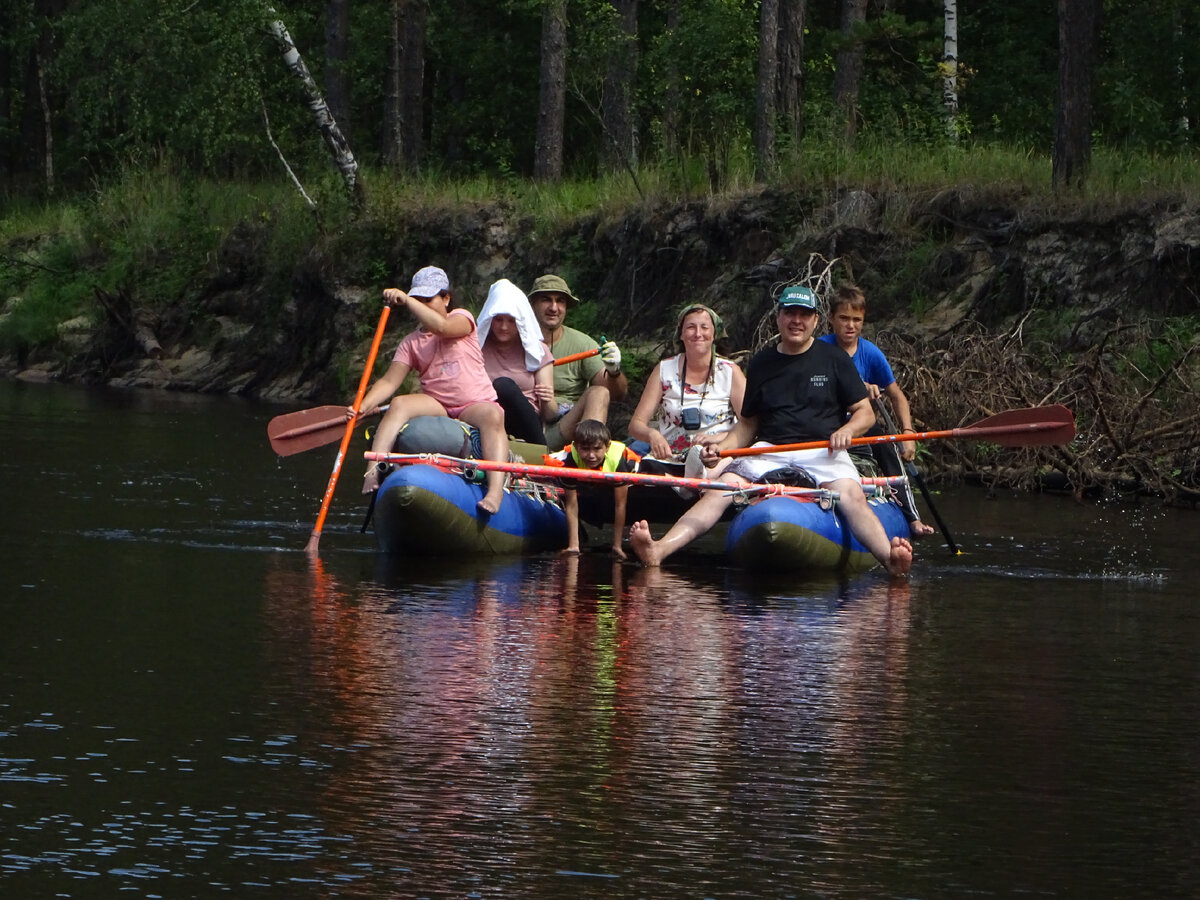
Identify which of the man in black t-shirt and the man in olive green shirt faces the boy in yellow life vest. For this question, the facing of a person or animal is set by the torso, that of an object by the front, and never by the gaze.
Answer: the man in olive green shirt

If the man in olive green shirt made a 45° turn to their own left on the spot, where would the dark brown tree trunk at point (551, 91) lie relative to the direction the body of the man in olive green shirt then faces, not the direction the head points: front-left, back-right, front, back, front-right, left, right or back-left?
back-left

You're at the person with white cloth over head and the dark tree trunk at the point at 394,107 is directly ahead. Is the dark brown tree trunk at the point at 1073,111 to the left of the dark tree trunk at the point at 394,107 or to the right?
right

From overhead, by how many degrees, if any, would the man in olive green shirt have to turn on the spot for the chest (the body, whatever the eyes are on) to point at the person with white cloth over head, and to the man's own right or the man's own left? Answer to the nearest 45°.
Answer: approximately 45° to the man's own right

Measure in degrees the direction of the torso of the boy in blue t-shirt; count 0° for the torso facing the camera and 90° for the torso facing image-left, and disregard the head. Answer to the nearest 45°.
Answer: approximately 0°

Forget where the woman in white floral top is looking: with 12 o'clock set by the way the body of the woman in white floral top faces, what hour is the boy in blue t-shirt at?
The boy in blue t-shirt is roughly at 9 o'clock from the woman in white floral top.

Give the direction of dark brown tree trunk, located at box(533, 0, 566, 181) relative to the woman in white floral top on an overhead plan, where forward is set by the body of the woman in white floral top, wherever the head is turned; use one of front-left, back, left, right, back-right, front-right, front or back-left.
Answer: back

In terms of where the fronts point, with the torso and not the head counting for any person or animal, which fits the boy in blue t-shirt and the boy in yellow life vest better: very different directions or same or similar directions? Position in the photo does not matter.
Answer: same or similar directions

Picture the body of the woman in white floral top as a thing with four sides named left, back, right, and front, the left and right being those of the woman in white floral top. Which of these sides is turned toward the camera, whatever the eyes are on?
front

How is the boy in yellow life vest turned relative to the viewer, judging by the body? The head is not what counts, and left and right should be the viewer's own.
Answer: facing the viewer

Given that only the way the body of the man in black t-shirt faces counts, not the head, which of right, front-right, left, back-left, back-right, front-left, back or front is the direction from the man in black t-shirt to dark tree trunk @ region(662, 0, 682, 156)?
back

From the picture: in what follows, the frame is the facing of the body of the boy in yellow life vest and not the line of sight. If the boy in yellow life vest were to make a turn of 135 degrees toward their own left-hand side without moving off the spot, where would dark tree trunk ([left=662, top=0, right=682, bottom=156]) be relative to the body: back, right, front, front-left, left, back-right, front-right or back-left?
front-left

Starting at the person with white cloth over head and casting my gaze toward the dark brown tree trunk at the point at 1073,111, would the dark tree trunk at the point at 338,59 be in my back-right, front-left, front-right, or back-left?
front-left

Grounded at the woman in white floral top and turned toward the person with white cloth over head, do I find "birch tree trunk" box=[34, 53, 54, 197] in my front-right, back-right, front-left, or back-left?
front-right

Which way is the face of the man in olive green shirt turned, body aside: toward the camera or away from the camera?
toward the camera
